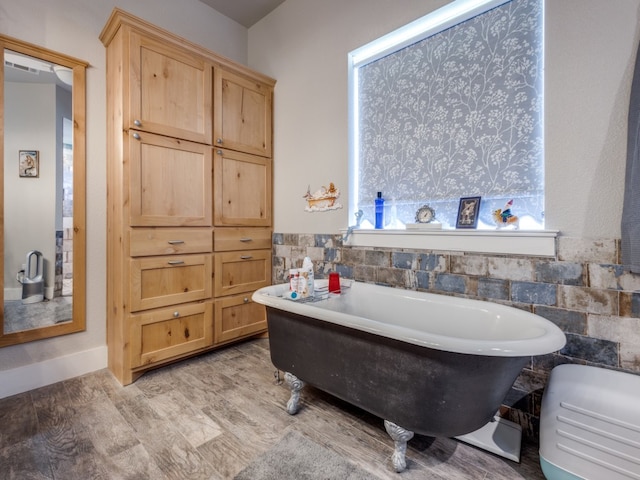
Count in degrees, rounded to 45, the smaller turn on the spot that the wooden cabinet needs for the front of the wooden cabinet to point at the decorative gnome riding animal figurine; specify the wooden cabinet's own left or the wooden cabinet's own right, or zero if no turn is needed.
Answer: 0° — it already faces it

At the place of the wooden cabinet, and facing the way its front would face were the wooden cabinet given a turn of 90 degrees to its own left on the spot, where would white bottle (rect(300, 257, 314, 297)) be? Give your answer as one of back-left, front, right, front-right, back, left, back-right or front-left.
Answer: right

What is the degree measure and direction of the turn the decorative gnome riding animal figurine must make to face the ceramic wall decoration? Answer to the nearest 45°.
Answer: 0° — it already faces it

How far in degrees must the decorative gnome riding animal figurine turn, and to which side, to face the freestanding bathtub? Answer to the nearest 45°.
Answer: approximately 45° to its left

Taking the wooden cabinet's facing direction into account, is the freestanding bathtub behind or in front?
in front

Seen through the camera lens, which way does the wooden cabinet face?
facing the viewer and to the right of the viewer

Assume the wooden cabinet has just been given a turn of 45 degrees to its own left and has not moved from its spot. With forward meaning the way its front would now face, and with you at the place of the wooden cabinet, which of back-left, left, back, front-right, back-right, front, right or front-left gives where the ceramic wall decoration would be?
front

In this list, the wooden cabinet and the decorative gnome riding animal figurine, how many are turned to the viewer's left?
1

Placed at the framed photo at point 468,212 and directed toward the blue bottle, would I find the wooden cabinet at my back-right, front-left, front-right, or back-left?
front-left

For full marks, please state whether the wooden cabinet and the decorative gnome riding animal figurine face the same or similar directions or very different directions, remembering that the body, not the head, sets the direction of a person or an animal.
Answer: very different directions

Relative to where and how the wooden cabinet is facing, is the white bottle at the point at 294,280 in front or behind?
in front

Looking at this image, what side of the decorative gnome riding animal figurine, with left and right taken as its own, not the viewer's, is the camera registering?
left
